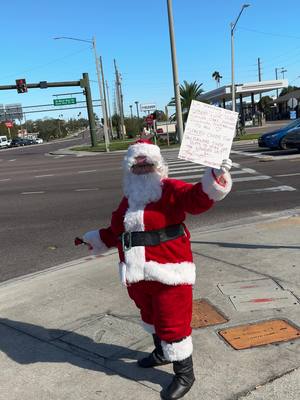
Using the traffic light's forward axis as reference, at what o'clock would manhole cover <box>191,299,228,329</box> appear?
The manhole cover is roughly at 12 o'clock from the traffic light.

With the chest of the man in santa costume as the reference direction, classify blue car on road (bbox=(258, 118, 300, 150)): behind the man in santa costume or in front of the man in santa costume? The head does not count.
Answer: behind

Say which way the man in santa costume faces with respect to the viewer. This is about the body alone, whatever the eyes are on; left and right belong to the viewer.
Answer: facing the viewer and to the left of the viewer

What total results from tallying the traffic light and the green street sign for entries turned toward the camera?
2

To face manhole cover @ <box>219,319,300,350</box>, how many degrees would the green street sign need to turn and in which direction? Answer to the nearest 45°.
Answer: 0° — it already faces it

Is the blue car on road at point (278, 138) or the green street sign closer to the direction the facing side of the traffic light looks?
the blue car on road

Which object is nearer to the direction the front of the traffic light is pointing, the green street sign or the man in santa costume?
the man in santa costume

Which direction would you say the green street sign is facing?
toward the camera

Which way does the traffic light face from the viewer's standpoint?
toward the camera

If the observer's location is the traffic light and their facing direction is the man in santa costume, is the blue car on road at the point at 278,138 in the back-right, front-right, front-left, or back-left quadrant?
front-left

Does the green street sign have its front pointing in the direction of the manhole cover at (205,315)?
yes
